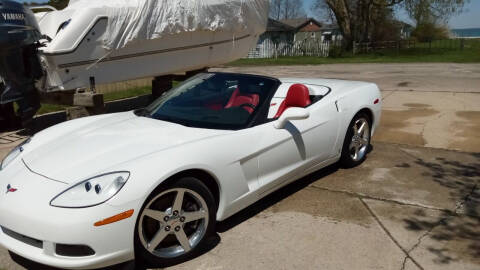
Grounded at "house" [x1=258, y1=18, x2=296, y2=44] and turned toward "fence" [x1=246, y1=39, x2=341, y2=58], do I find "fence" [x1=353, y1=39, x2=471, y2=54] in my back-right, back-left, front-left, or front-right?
front-left

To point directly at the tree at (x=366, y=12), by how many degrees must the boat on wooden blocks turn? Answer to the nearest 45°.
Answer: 0° — it already faces it

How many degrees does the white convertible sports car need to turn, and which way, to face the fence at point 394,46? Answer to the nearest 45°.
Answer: approximately 180°

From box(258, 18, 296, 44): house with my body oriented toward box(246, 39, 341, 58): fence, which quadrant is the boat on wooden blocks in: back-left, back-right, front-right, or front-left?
front-right

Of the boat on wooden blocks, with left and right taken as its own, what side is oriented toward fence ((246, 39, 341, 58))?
front

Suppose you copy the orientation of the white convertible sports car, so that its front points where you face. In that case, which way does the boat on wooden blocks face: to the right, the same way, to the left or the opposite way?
the opposite way

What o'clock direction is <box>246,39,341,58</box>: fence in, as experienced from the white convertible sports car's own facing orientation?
The fence is roughly at 5 o'clock from the white convertible sports car.

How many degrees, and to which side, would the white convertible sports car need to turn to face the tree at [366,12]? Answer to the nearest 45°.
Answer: approximately 180°

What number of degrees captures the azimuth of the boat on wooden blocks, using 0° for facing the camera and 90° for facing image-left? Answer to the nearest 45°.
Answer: approximately 225°

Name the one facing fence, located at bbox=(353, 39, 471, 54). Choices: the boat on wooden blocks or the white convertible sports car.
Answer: the boat on wooden blocks

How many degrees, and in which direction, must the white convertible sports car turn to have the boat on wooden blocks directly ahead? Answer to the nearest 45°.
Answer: approximately 135° to its right

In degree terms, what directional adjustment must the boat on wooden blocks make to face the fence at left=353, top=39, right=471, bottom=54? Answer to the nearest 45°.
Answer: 0° — it already faces it
